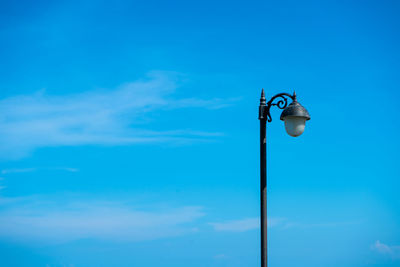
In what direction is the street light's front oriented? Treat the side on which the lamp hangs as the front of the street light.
to the viewer's right
